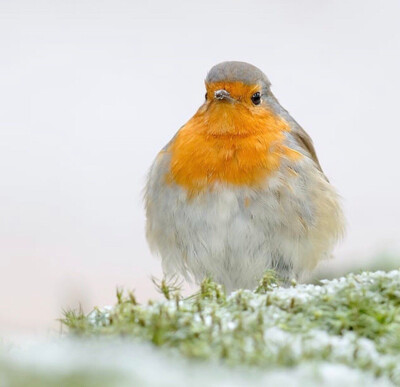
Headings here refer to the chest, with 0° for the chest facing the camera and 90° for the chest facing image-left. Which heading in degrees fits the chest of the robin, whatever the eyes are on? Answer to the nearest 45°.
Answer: approximately 0°
